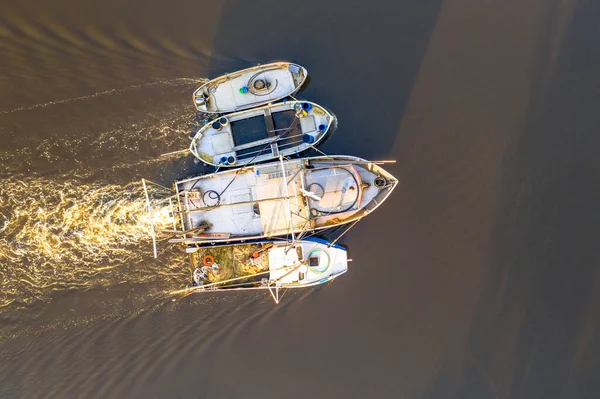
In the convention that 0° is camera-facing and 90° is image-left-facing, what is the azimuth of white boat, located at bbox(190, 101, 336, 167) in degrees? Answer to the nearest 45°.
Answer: approximately 270°

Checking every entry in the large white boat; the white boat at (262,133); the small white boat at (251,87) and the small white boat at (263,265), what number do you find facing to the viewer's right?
4

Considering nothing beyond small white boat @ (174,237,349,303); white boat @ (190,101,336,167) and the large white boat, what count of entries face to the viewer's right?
3

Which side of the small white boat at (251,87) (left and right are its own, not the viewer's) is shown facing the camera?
right

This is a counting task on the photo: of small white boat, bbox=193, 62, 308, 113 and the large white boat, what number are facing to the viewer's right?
2

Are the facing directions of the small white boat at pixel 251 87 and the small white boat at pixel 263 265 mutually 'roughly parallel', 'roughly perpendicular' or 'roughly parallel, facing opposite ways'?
roughly parallel

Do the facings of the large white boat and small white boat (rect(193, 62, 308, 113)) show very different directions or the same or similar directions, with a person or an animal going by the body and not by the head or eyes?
same or similar directions

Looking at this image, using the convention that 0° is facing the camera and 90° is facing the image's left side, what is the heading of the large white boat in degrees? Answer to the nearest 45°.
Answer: approximately 270°

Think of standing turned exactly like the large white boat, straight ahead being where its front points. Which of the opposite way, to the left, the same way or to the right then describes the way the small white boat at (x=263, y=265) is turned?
the same way

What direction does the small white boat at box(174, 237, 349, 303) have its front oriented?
to the viewer's right

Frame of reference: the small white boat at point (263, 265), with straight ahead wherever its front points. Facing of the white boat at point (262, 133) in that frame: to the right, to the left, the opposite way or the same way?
the same way
